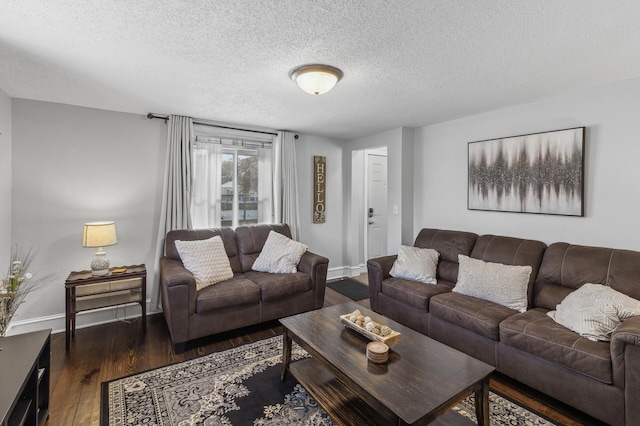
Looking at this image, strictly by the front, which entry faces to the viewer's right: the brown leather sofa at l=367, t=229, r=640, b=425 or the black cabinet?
the black cabinet

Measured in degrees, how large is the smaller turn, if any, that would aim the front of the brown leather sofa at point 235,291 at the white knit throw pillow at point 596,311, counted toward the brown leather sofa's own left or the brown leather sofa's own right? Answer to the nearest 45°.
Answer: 0° — it already faces it

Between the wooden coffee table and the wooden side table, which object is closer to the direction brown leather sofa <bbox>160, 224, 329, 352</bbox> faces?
the wooden coffee table

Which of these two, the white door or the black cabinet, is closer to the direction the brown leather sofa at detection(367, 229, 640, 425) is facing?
the black cabinet

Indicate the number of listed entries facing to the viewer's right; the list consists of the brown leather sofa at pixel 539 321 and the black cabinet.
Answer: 1

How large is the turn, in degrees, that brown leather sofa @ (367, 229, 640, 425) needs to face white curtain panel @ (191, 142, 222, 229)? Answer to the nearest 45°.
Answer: approximately 45° to its right

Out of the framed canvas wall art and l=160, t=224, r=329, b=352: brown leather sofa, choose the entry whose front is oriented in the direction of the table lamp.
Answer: the framed canvas wall art

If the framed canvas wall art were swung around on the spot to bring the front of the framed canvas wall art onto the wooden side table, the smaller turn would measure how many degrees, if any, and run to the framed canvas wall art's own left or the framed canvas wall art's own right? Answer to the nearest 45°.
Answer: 0° — it already faces it

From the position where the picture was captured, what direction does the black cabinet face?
facing to the right of the viewer
